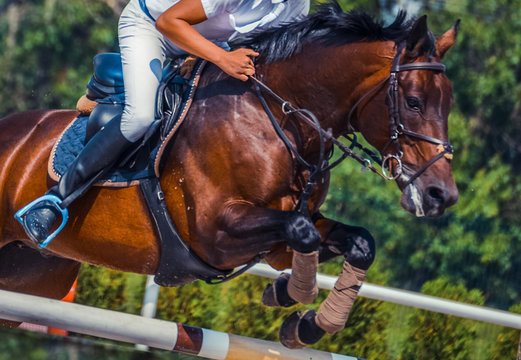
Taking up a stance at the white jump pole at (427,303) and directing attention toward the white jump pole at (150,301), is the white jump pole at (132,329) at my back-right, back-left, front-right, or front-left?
front-left

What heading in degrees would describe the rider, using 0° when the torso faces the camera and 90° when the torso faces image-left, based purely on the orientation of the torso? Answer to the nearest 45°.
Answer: approximately 270°
